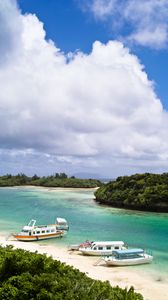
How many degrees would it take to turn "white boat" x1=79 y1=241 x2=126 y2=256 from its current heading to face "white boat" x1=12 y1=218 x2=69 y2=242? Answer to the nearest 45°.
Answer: approximately 45° to its right

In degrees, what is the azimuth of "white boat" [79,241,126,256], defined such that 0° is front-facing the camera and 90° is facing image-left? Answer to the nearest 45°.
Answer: approximately 90°

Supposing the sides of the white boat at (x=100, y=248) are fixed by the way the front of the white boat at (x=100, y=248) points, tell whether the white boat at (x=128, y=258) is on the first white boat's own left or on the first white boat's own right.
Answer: on the first white boat's own left
